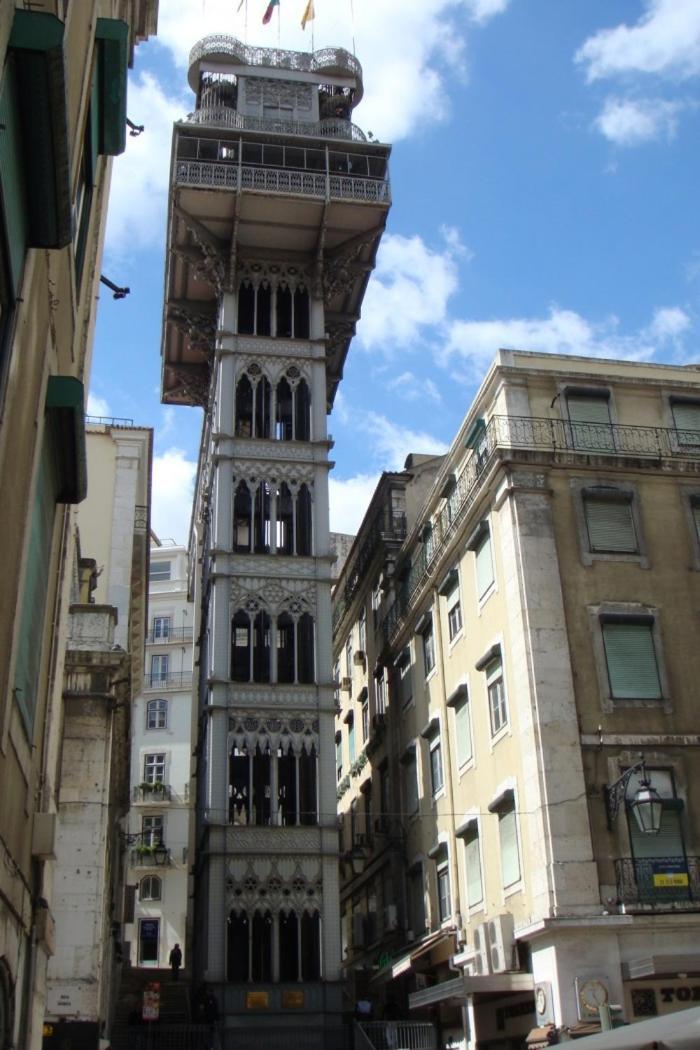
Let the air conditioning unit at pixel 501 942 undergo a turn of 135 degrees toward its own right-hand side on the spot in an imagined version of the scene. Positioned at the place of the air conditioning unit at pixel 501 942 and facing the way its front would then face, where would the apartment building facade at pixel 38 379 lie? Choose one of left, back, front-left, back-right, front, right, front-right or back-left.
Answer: back

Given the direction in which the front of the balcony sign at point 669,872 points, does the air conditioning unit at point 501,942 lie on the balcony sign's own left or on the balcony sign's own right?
on the balcony sign's own right

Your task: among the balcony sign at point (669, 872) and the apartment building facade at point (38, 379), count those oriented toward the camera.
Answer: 1

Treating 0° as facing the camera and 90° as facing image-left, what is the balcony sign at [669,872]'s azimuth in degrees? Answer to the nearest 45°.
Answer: approximately 0°

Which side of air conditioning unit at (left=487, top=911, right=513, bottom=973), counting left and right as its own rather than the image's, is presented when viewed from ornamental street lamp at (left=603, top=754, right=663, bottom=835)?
left

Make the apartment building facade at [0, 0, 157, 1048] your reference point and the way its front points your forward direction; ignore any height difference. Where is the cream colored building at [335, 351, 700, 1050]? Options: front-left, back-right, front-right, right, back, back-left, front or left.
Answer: front-left

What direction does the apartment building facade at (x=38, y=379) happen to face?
to the viewer's right

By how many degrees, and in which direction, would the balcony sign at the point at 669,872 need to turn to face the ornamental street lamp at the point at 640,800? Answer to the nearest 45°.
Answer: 0° — it already faces it

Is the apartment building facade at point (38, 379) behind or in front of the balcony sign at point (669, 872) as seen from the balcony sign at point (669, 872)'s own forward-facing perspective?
in front

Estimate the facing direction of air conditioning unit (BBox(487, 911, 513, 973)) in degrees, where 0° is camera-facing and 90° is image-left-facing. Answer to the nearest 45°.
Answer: approximately 45°
